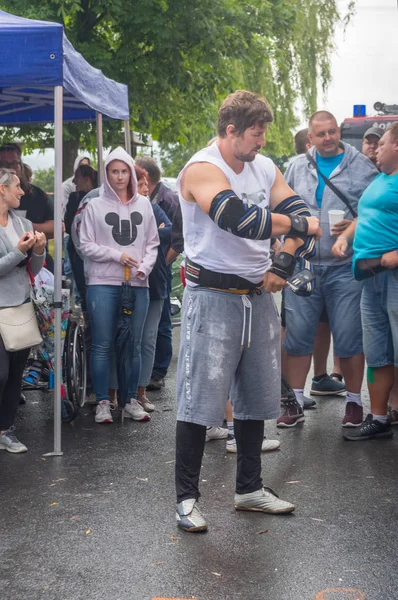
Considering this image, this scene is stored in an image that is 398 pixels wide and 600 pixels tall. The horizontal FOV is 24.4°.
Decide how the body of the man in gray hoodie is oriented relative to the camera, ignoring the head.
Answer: toward the camera

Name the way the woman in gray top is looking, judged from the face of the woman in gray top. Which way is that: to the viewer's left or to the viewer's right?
to the viewer's right

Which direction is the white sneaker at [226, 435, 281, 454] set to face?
to the viewer's right

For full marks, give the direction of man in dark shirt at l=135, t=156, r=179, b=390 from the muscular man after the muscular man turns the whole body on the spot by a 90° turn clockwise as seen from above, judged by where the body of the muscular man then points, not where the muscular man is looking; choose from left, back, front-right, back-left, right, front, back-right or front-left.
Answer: back-right

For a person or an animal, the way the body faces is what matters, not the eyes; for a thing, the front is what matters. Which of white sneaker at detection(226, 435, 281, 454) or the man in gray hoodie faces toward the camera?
the man in gray hoodie

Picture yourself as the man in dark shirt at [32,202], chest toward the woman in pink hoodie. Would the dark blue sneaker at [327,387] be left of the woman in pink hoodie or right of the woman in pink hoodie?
left

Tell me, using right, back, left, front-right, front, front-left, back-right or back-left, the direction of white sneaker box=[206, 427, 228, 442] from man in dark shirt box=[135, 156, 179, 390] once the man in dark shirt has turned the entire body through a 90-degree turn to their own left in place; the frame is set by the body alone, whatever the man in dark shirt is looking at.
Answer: front-right

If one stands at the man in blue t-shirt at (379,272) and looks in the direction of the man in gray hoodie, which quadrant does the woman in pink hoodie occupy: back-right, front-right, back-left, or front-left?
front-left

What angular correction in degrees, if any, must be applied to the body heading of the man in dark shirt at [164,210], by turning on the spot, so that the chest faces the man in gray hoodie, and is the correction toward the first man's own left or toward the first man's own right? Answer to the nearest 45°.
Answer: approximately 90° to the first man's own left

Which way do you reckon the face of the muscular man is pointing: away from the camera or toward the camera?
toward the camera

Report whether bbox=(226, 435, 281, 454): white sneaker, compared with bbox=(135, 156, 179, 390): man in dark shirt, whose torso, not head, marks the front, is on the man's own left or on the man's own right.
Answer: on the man's own left

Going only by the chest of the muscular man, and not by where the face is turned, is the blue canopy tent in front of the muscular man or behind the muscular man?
behind
